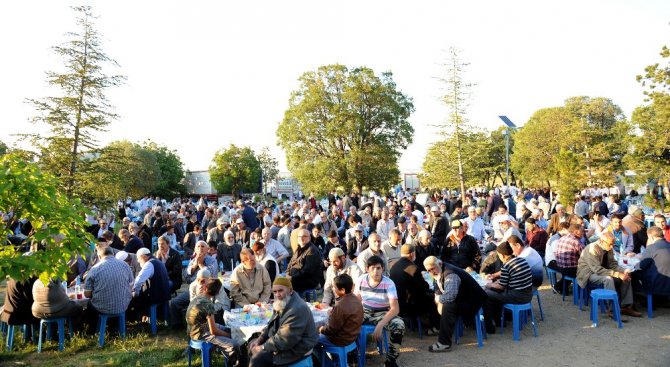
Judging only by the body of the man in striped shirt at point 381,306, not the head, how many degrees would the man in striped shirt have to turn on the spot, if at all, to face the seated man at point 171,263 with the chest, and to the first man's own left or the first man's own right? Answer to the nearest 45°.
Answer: approximately 135° to the first man's own right

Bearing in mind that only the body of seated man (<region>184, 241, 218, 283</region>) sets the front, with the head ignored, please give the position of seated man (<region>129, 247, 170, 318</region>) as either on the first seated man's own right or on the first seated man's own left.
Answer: on the first seated man's own right

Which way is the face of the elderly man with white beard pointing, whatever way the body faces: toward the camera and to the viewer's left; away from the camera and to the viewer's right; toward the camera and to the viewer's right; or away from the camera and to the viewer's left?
toward the camera and to the viewer's left

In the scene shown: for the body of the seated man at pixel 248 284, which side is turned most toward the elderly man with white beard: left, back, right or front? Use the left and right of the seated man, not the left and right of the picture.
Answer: front

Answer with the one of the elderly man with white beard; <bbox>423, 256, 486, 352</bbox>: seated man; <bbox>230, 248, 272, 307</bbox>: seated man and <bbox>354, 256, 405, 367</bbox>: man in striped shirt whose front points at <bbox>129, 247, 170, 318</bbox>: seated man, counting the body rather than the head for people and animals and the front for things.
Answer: <bbox>423, 256, 486, 352</bbox>: seated man

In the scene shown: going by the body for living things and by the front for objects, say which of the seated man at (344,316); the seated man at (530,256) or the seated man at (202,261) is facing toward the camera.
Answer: the seated man at (202,261)

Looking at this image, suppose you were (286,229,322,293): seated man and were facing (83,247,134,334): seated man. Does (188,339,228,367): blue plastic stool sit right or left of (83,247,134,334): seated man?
left

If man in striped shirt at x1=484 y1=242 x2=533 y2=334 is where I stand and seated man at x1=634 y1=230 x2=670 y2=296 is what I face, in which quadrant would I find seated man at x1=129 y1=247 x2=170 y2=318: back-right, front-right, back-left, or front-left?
back-left

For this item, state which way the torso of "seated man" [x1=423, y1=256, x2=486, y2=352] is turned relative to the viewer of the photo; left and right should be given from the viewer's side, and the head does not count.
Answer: facing to the left of the viewer

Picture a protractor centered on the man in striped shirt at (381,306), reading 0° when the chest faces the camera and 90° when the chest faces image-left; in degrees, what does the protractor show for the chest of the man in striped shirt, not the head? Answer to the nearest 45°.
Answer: approximately 0°

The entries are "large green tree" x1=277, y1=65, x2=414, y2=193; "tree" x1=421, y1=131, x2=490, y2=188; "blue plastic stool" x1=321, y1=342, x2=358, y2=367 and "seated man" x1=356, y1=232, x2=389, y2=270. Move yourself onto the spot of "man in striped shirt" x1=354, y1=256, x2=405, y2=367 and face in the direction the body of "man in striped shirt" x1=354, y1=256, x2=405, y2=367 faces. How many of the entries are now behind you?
3

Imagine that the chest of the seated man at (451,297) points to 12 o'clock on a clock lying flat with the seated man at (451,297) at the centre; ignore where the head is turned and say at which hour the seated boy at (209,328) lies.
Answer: the seated boy at (209,328) is roughly at 11 o'clock from the seated man at (451,297).

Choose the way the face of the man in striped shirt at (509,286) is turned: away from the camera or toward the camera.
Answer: away from the camera

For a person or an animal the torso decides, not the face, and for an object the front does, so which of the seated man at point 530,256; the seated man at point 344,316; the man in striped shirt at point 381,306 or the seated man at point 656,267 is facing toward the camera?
the man in striped shirt

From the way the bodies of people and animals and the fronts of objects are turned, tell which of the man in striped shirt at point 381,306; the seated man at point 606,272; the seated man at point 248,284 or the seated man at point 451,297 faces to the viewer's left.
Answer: the seated man at point 451,297

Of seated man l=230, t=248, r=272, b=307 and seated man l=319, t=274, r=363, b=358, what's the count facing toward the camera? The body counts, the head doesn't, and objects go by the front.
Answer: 1
